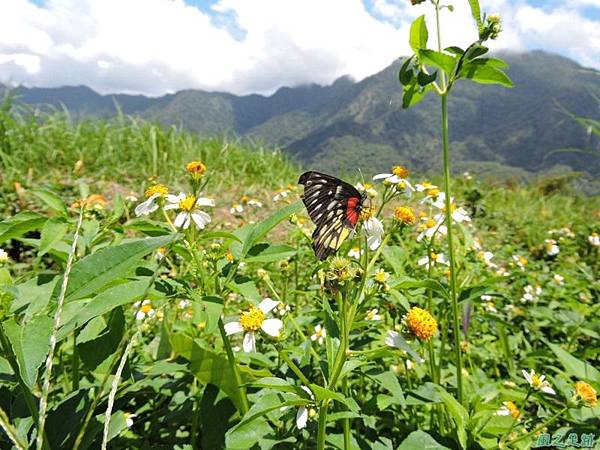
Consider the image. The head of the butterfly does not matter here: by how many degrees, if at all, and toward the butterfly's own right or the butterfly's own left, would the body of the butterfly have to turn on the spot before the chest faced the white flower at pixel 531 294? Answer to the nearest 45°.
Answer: approximately 45° to the butterfly's own left

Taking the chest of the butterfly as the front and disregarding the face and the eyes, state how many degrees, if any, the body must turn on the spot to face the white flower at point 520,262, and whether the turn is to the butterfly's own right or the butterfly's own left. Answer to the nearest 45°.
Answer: approximately 45° to the butterfly's own left

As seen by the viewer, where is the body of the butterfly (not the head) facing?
to the viewer's right
